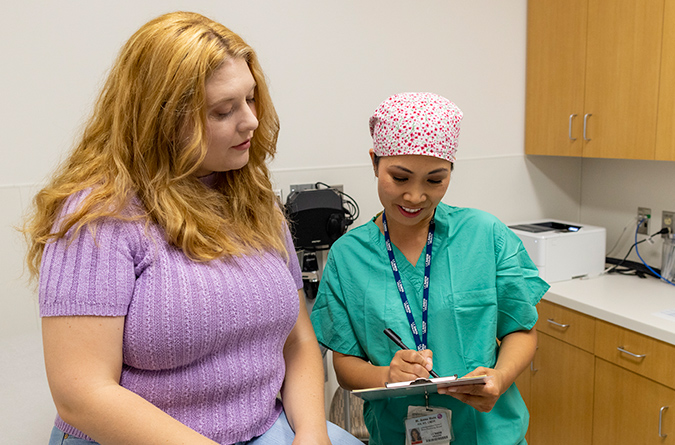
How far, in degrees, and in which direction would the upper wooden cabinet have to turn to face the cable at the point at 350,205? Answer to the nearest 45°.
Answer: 0° — it already faces it

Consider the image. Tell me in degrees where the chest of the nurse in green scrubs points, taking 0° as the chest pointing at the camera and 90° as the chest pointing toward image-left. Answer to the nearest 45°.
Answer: approximately 0°

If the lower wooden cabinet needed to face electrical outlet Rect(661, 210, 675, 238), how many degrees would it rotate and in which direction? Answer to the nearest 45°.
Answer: approximately 180°

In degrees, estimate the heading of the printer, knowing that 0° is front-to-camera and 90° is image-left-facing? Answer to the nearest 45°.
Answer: approximately 45°

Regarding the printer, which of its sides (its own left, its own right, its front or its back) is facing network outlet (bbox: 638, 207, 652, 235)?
back

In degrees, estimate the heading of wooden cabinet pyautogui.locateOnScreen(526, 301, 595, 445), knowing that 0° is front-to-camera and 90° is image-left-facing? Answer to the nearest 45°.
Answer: approximately 45°

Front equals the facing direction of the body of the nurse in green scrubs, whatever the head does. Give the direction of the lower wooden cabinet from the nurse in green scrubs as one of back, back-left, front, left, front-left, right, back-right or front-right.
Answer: back-left

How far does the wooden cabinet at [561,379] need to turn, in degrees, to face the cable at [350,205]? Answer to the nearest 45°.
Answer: approximately 45° to its right

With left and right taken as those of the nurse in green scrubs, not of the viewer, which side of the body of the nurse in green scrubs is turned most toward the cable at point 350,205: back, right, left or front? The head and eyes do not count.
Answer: back
